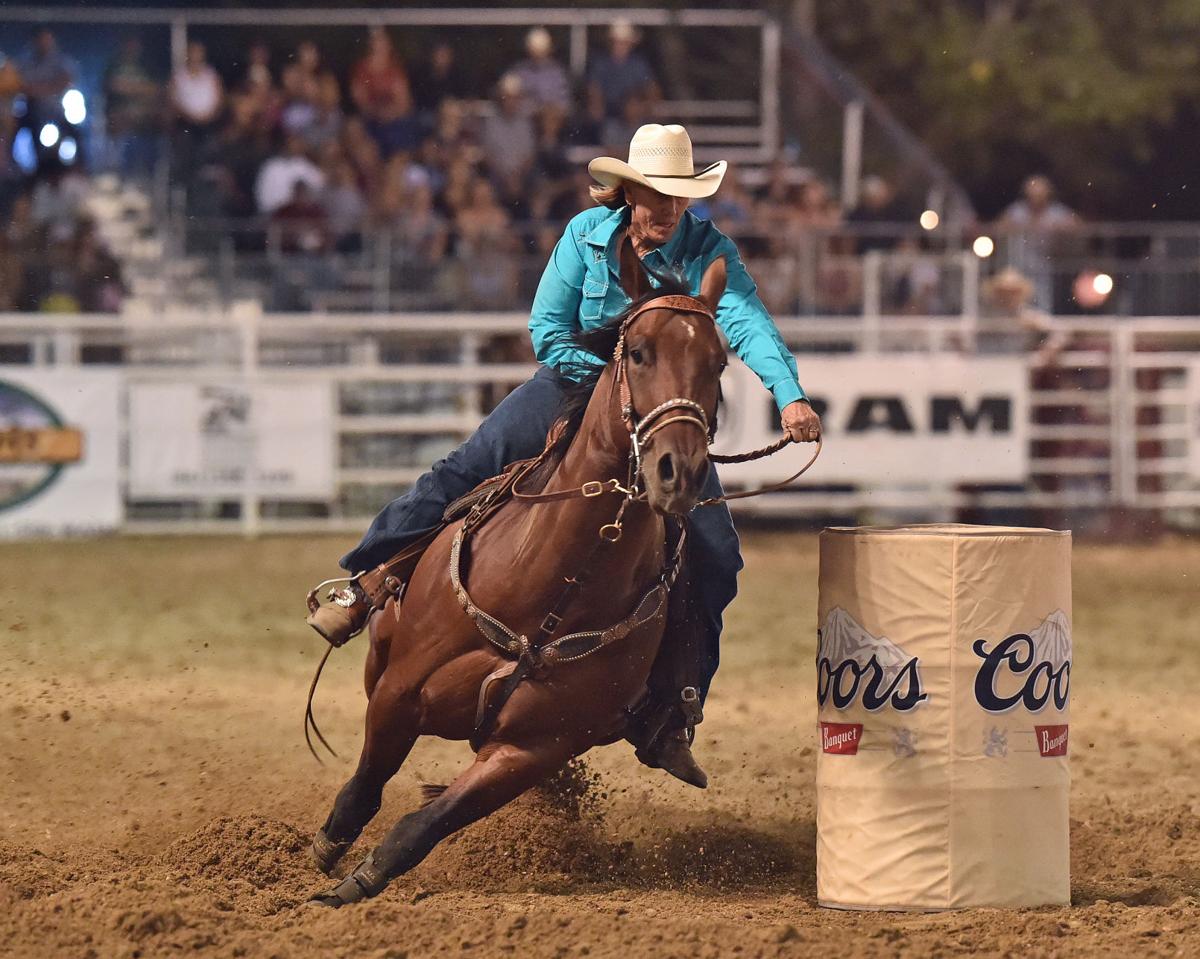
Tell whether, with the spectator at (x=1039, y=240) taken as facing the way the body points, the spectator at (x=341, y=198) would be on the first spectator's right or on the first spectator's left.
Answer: on the first spectator's right

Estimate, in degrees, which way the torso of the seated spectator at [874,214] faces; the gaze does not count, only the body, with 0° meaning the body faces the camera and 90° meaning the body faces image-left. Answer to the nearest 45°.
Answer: approximately 0°

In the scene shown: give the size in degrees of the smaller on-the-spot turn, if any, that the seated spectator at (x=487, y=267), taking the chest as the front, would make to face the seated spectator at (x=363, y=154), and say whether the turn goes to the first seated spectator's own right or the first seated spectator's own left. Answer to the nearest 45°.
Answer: approximately 135° to the first seated spectator's own right

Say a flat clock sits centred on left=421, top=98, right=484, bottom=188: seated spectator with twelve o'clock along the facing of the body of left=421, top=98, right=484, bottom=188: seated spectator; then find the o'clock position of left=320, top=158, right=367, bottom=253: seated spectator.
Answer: left=320, top=158, right=367, bottom=253: seated spectator is roughly at 2 o'clock from left=421, top=98, right=484, bottom=188: seated spectator.

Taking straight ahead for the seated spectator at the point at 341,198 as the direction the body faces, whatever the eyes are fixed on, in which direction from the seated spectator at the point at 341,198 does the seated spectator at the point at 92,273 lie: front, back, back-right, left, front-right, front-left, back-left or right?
right

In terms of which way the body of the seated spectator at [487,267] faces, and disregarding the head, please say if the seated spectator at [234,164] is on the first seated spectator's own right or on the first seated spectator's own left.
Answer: on the first seated spectator's own right

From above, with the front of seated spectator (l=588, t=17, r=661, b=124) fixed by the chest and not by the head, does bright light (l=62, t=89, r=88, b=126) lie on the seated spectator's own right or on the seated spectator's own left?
on the seated spectator's own right

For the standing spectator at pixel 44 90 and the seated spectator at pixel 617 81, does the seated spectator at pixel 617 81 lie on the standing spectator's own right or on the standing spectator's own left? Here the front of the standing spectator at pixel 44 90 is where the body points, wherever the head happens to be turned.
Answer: on the standing spectator's own left

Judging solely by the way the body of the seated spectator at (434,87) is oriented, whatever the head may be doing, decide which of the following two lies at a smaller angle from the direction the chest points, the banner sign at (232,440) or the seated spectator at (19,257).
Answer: the banner sign

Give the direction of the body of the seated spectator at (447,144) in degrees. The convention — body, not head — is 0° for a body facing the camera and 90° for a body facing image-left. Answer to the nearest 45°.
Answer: approximately 0°
